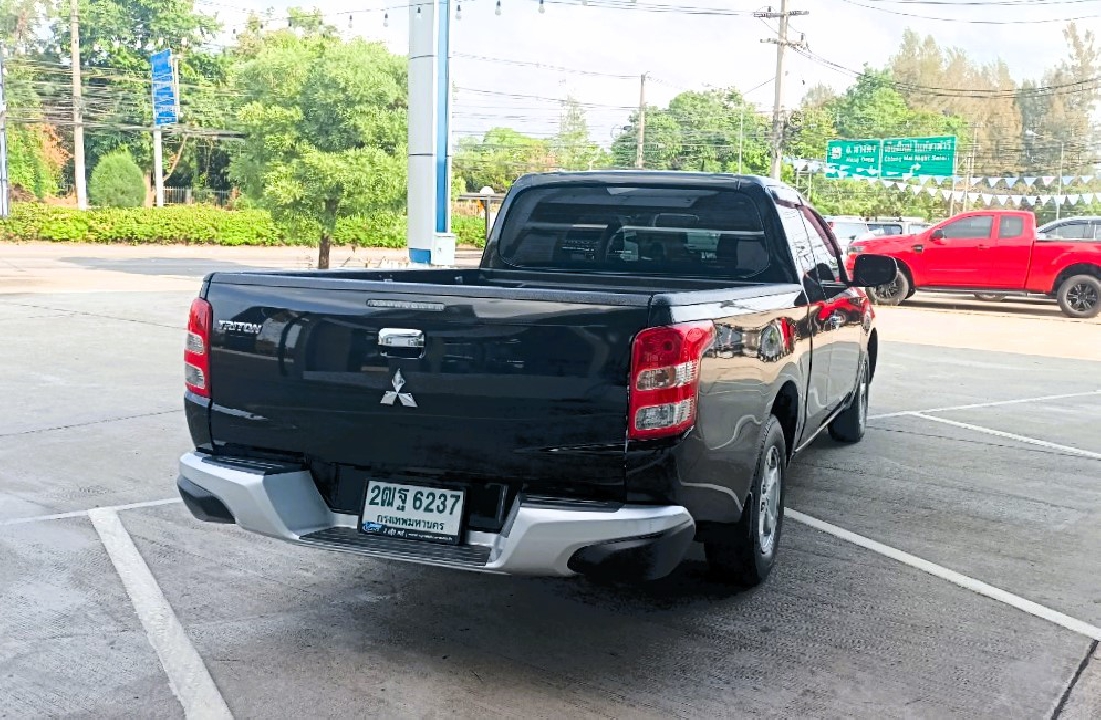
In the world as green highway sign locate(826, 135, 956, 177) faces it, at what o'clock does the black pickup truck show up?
The black pickup truck is roughly at 12 o'clock from the green highway sign.

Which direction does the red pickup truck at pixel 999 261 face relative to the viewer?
to the viewer's left

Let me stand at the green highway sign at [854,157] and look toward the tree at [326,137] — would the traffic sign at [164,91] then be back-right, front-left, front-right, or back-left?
front-right

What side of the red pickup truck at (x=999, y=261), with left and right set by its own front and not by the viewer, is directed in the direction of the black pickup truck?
left

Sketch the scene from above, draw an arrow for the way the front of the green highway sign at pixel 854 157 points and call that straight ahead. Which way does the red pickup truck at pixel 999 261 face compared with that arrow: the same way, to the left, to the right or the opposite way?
to the right

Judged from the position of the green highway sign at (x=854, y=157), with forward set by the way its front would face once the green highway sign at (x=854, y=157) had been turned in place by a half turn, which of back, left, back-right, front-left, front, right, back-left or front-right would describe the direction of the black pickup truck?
back

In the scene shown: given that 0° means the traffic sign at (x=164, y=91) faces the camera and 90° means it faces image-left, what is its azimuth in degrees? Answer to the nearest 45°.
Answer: approximately 0°

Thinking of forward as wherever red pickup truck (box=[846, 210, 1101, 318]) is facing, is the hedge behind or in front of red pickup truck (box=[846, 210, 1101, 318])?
in front

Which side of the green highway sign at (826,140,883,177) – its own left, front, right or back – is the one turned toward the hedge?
right

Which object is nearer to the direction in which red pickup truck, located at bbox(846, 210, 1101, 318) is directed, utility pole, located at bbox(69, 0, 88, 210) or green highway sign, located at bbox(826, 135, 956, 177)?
the utility pole

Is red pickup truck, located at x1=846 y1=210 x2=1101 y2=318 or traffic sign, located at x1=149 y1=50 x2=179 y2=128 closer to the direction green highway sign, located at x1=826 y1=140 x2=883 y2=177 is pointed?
the red pickup truck

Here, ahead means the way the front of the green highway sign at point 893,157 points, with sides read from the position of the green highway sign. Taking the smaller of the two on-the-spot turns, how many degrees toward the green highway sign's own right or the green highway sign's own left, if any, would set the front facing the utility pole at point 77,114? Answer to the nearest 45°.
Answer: approximately 90° to the green highway sign's own right

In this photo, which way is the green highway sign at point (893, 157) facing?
toward the camera

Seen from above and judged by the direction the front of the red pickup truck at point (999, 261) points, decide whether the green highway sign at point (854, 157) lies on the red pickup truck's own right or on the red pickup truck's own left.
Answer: on the red pickup truck's own right

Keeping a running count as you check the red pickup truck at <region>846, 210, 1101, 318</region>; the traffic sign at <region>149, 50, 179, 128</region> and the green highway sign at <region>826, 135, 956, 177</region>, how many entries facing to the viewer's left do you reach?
1
